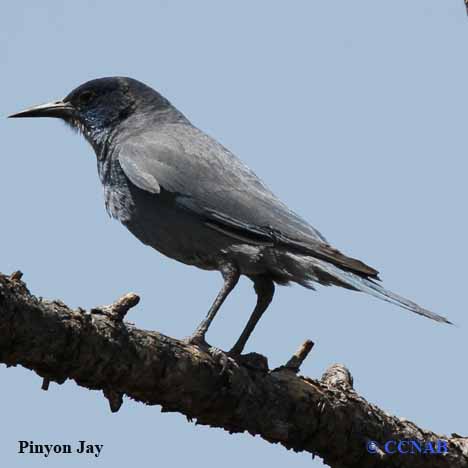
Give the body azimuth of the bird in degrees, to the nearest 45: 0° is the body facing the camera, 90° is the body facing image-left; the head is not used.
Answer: approximately 90°
